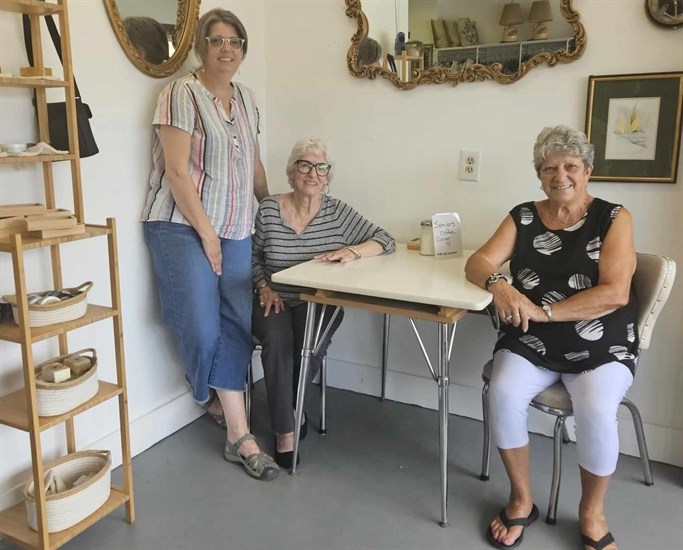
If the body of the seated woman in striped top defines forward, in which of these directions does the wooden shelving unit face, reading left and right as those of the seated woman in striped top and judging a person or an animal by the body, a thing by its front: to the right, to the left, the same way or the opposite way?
to the left

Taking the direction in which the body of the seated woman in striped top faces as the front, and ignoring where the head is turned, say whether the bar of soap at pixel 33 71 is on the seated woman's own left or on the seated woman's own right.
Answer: on the seated woman's own right

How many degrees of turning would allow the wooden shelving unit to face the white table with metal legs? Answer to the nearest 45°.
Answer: approximately 45° to its left

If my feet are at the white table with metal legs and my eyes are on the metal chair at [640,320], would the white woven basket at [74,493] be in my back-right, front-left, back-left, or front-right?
back-right

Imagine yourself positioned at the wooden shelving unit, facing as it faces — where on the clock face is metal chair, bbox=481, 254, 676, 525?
The metal chair is roughly at 11 o'clock from the wooden shelving unit.

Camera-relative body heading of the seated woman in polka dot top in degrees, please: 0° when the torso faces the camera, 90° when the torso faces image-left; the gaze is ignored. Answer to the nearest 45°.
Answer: approximately 0°
